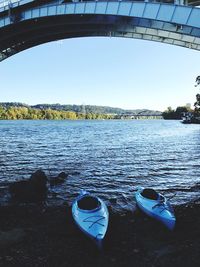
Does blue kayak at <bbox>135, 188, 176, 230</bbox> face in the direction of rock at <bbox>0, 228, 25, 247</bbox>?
no

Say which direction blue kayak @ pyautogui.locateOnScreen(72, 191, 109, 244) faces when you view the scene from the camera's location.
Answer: facing the viewer

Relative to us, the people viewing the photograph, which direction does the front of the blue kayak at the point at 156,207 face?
facing the viewer and to the right of the viewer

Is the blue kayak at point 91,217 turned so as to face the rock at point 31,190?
no

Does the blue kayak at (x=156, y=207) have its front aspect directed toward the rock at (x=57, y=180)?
no

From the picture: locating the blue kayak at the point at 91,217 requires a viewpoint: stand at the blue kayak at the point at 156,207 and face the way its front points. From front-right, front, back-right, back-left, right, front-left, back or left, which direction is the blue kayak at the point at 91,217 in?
right
